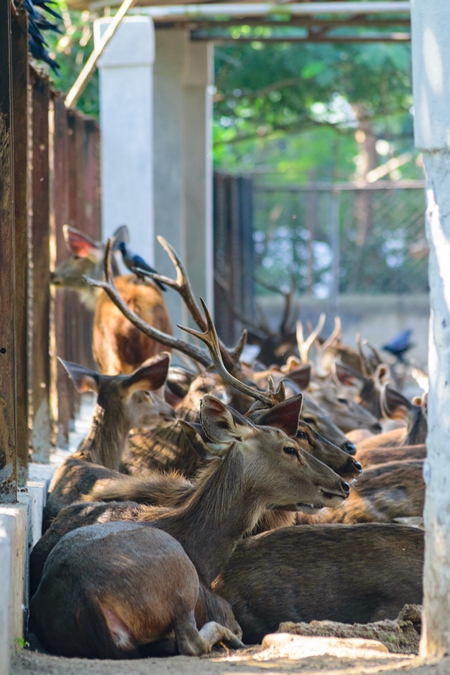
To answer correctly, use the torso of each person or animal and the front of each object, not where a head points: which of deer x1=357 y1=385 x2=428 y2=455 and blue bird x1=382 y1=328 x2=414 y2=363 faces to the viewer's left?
the blue bird

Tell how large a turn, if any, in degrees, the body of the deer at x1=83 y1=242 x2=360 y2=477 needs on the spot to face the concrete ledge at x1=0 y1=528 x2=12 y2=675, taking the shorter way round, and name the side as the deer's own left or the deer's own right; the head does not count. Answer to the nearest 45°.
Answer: approximately 90° to the deer's own right

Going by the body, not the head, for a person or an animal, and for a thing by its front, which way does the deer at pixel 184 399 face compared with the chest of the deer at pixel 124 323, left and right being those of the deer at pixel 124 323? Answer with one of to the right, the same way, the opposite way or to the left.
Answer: the opposite way

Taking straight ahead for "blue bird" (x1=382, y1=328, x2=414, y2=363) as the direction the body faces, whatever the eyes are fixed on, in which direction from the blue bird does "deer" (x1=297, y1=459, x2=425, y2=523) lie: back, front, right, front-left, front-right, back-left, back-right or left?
left

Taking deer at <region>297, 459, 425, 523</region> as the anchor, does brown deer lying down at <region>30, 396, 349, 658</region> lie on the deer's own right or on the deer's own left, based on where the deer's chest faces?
on the deer's own right

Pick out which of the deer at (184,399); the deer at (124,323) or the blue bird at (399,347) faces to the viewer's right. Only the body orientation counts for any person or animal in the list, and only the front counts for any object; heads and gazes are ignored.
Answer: the deer at (184,399)

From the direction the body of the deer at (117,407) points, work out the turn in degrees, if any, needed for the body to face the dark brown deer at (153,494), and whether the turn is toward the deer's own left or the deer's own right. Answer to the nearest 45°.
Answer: approximately 135° to the deer's own right

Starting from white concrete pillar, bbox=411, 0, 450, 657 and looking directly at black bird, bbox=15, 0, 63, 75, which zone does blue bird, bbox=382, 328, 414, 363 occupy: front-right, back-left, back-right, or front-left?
front-right

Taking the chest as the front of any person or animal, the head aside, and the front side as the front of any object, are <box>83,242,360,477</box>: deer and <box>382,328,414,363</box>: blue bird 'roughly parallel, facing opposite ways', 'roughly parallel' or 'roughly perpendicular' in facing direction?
roughly parallel, facing opposite ways

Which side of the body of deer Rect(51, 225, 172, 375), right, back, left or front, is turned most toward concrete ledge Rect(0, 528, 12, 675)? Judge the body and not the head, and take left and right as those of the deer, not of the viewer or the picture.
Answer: back

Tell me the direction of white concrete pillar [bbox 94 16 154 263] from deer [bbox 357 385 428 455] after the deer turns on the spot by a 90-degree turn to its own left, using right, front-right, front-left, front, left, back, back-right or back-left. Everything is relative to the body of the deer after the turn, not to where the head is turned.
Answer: front-left
